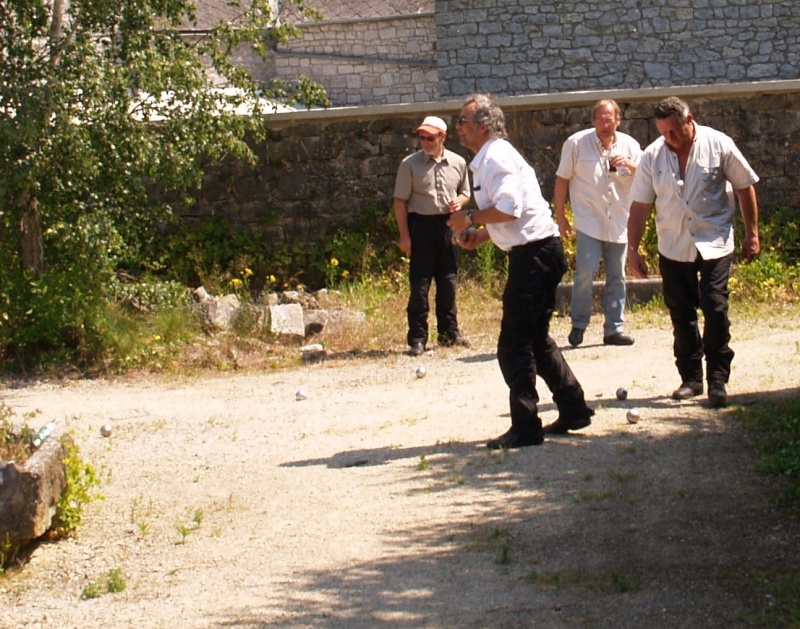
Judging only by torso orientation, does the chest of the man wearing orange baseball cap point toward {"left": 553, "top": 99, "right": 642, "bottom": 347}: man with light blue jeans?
no

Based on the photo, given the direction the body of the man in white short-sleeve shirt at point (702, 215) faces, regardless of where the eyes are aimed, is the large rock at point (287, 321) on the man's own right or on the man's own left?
on the man's own right

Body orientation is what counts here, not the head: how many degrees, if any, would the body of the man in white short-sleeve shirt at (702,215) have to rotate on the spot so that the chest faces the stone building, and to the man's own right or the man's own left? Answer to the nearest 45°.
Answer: approximately 180°

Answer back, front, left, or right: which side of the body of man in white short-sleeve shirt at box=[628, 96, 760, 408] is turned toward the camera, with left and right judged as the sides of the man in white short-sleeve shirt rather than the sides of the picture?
front

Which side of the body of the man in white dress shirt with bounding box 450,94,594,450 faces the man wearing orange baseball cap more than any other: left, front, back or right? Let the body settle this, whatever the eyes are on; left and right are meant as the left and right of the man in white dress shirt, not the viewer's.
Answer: right

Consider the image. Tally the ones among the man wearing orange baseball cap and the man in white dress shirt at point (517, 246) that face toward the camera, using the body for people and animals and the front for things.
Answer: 1

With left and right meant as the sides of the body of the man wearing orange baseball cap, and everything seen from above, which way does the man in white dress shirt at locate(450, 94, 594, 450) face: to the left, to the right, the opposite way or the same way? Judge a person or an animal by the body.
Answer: to the right

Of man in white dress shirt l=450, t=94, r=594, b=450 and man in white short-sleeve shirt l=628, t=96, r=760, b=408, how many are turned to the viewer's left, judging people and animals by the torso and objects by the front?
1

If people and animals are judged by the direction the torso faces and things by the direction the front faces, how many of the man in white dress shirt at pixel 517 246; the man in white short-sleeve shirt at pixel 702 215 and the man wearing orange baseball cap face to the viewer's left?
1

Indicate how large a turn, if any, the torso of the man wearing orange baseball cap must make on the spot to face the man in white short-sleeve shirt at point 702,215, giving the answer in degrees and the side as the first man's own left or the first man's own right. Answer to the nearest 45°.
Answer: approximately 45° to the first man's own left

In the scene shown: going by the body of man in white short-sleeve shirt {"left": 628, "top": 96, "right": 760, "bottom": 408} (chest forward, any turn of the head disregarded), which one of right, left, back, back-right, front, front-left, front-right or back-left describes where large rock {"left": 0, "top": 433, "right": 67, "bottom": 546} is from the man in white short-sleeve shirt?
front-right

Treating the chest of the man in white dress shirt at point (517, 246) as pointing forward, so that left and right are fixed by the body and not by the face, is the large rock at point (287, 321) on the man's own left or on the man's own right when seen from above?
on the man's own right

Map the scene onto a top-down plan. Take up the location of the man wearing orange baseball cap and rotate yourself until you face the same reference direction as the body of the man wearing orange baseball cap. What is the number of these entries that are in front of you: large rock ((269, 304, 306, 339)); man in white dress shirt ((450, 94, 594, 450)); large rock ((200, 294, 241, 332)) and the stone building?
1

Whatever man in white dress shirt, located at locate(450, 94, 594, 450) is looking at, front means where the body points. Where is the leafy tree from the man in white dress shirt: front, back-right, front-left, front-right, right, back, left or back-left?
front-right

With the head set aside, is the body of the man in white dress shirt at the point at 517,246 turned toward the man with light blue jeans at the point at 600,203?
no

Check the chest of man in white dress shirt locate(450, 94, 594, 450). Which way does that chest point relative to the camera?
to the viewer's left

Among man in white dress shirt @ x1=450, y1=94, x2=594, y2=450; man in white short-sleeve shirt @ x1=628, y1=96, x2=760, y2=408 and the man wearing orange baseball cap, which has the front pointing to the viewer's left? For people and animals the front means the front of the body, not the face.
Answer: the man in white dress shirt

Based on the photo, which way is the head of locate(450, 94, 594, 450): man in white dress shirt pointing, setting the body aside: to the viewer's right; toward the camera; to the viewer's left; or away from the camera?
to the viewer's left

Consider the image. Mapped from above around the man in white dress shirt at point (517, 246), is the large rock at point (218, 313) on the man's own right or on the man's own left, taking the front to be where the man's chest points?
on the man's own right
